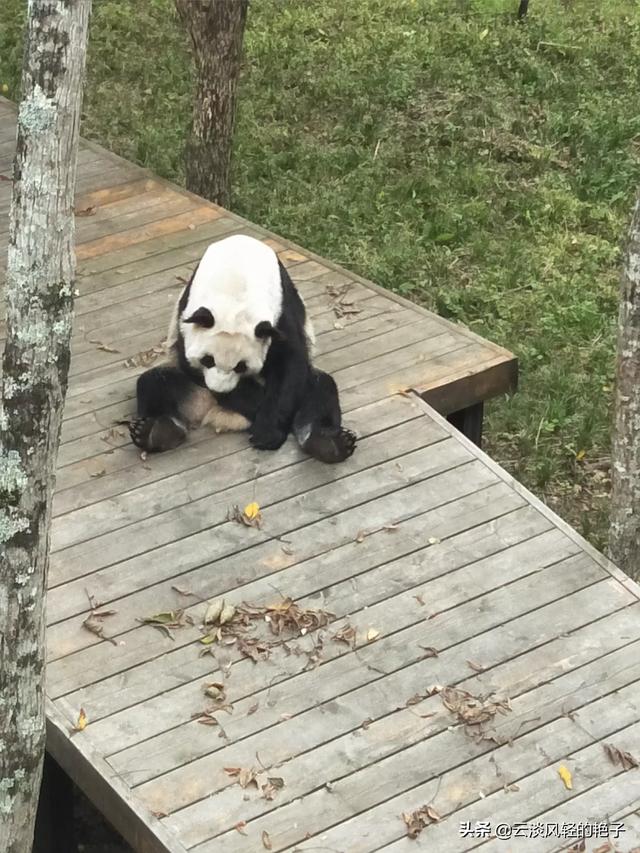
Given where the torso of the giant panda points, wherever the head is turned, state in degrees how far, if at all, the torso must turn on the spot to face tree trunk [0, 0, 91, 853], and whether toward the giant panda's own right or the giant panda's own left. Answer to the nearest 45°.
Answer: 0° — it already faces it

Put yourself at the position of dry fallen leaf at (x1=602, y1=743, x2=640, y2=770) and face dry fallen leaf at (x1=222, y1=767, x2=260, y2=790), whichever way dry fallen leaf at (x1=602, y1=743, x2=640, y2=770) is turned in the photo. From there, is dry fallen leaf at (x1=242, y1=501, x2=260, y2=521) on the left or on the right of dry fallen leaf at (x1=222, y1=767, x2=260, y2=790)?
right

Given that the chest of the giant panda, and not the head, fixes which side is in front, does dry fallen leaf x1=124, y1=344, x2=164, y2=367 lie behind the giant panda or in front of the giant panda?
behind

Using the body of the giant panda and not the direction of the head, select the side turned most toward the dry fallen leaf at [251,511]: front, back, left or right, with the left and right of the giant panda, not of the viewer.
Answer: front

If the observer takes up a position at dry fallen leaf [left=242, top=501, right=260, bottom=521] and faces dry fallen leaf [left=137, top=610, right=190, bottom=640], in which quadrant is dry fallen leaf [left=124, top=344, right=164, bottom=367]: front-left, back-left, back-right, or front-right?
back-right

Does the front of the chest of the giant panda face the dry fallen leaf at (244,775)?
yes

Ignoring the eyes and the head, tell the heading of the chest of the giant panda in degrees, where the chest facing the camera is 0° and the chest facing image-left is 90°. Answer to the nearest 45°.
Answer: approximately 0°

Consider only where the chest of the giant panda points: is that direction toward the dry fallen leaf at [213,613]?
yes

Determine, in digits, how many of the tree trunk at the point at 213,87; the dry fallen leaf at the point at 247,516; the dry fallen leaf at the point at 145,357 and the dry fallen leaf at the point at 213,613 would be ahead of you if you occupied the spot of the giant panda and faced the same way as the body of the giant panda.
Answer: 2

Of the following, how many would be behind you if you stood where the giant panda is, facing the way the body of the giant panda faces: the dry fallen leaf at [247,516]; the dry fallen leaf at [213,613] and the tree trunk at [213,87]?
1

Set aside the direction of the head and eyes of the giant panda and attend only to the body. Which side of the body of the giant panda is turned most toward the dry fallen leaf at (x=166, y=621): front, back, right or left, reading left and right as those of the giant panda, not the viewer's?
front

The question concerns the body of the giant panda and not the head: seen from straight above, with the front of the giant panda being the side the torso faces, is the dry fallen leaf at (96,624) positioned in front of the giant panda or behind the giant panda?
in front

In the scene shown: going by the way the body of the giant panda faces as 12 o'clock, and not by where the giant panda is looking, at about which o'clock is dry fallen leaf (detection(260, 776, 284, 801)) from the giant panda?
The dry fallen leaf is roughly at 12 o'clock from the giant panda.
